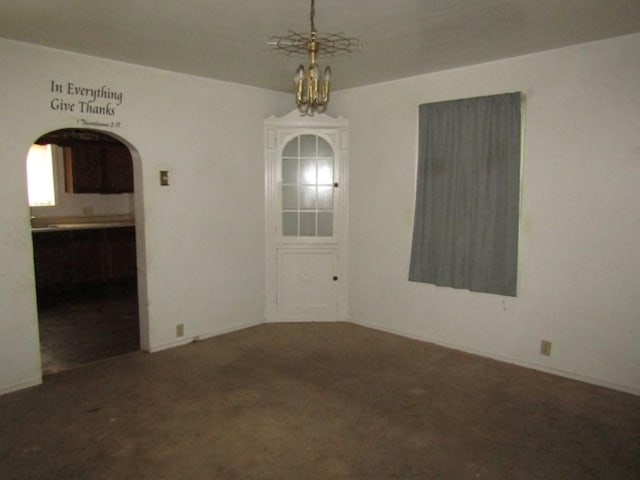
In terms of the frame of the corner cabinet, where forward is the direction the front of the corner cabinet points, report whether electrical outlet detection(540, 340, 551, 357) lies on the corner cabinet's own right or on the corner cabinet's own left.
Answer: on the corner cabinet's own left

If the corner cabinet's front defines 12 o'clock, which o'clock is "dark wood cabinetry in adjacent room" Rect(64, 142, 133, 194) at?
The dark wood cabinetry in adjacent room is roughly at 4 o'clock from the corner cabinet.

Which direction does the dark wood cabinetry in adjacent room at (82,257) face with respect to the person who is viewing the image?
facing the viewer and to the right of the viewer

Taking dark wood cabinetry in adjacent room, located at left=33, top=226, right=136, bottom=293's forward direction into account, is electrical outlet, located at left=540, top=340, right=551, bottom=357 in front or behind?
in front

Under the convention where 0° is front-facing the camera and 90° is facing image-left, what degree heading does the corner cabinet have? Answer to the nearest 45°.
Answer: approximately 0°

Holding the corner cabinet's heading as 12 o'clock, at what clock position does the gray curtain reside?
The gray curtain is roughly at 10 o'clock from the corner cabinet.

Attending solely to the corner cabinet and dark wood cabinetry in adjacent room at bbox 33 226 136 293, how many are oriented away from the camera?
0

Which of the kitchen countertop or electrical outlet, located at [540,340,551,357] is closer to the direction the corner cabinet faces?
the electrical outlet
